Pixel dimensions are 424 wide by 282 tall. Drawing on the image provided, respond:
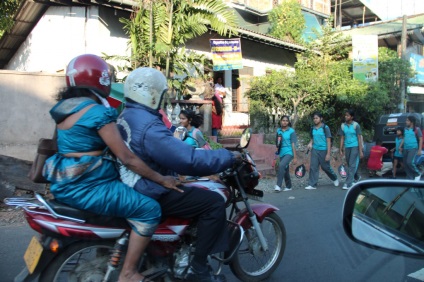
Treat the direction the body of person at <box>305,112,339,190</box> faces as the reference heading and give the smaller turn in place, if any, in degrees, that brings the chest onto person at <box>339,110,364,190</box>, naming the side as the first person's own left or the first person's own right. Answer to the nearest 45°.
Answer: approximately 135° to the first person's own left

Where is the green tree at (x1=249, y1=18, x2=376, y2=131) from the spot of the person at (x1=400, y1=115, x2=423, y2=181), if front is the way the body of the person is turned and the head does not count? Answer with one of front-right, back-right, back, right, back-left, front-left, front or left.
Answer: right

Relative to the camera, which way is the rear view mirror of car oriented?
toward the camera

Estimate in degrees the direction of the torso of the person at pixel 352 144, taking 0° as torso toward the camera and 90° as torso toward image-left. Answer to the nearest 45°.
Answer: approximately 45°

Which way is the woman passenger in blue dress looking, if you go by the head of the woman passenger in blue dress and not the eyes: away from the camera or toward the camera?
away from the camera

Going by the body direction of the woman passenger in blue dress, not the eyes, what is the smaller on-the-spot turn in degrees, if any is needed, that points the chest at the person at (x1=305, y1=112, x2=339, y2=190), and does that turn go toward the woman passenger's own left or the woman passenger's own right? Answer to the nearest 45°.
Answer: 0° — they already face them

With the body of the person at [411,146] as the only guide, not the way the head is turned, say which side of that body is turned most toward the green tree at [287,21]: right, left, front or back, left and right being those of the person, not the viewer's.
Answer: right

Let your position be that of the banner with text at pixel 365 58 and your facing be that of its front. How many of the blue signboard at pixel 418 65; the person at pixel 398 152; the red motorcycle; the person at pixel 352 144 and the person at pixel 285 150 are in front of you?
4

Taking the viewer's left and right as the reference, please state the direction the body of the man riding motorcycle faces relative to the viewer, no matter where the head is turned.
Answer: facing to the right of the viewer

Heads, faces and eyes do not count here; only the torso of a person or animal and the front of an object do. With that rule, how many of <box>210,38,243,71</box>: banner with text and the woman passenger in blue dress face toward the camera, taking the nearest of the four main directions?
1

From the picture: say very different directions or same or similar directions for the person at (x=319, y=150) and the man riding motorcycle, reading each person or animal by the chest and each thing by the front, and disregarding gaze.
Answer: very different directions

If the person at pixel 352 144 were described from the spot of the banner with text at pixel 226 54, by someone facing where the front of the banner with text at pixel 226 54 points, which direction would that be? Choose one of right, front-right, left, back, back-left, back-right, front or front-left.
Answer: front-left
